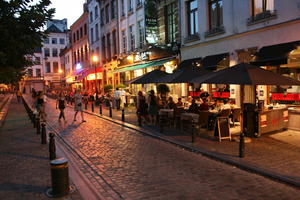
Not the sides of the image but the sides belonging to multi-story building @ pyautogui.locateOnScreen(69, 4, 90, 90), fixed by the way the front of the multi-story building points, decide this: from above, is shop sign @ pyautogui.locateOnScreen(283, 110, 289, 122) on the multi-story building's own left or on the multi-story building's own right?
on the multi-story building's own left

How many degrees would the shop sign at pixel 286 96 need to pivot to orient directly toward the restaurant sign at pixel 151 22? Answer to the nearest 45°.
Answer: approximately 135° to its right

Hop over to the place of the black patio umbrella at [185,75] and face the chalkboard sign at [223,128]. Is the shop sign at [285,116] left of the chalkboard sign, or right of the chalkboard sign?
left

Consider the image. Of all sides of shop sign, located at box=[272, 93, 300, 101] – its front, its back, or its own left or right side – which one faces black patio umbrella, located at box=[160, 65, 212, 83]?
right

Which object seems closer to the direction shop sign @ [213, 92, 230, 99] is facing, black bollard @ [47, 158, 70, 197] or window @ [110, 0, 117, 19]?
the black bollard

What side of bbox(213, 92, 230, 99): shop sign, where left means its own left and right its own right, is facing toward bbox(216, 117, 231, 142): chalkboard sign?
front
